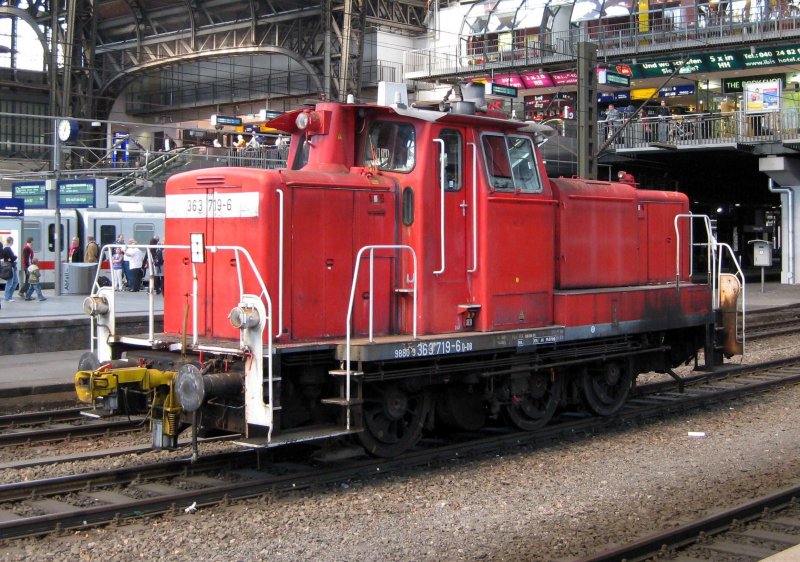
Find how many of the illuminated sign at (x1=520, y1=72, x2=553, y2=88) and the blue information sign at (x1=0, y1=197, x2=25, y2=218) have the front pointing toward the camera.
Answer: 2

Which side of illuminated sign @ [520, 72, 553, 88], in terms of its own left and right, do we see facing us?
front

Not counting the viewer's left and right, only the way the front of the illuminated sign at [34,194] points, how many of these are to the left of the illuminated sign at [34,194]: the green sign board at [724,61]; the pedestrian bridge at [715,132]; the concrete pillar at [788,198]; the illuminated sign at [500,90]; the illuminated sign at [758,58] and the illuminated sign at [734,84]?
6

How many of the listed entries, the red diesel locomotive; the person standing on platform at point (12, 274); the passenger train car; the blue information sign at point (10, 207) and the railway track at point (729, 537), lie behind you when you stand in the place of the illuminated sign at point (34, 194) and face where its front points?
1

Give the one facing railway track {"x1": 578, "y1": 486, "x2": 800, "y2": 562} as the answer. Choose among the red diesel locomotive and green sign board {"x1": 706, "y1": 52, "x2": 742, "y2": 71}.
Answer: the green sign board

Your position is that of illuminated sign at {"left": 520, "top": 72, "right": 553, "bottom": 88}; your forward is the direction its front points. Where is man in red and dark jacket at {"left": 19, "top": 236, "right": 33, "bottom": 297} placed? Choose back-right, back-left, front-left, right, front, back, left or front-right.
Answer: front-right

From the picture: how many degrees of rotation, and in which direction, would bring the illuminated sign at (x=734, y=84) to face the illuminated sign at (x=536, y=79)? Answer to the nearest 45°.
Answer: approximately 45° to its right

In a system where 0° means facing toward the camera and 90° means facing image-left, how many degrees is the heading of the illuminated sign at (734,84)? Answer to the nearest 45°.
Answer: approximately 0°

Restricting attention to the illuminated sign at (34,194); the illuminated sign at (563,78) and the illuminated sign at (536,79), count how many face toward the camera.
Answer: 3

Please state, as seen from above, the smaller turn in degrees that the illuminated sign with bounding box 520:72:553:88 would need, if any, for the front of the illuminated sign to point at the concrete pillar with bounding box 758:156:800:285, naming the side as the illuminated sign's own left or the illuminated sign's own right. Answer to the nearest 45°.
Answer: approximately 90° to the illuminated sign's own left

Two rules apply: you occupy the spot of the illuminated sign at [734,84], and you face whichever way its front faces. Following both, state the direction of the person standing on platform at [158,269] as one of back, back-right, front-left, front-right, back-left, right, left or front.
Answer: front-right

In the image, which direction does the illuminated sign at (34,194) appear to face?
toward the camera
